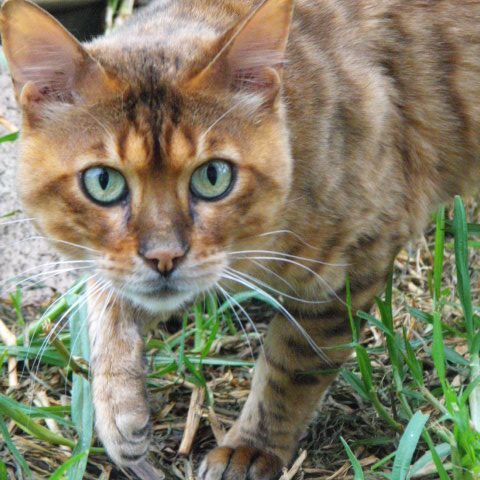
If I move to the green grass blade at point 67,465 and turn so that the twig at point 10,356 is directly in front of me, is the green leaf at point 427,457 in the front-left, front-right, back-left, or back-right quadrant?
back-right

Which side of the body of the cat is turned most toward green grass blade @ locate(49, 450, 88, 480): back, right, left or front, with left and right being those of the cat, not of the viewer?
front

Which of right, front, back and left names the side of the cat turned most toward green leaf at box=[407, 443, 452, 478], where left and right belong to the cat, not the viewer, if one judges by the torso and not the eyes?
left

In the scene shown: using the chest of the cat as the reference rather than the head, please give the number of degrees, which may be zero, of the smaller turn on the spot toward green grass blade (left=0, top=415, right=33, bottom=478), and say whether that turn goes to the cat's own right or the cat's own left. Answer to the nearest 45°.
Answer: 0° — it already faces it

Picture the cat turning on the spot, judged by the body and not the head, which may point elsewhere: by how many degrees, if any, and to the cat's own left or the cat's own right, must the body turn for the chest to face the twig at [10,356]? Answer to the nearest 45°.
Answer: approximately 45° to the cat's own right

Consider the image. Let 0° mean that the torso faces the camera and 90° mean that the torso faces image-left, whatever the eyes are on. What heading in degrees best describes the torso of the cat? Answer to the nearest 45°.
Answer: approximately 45°
